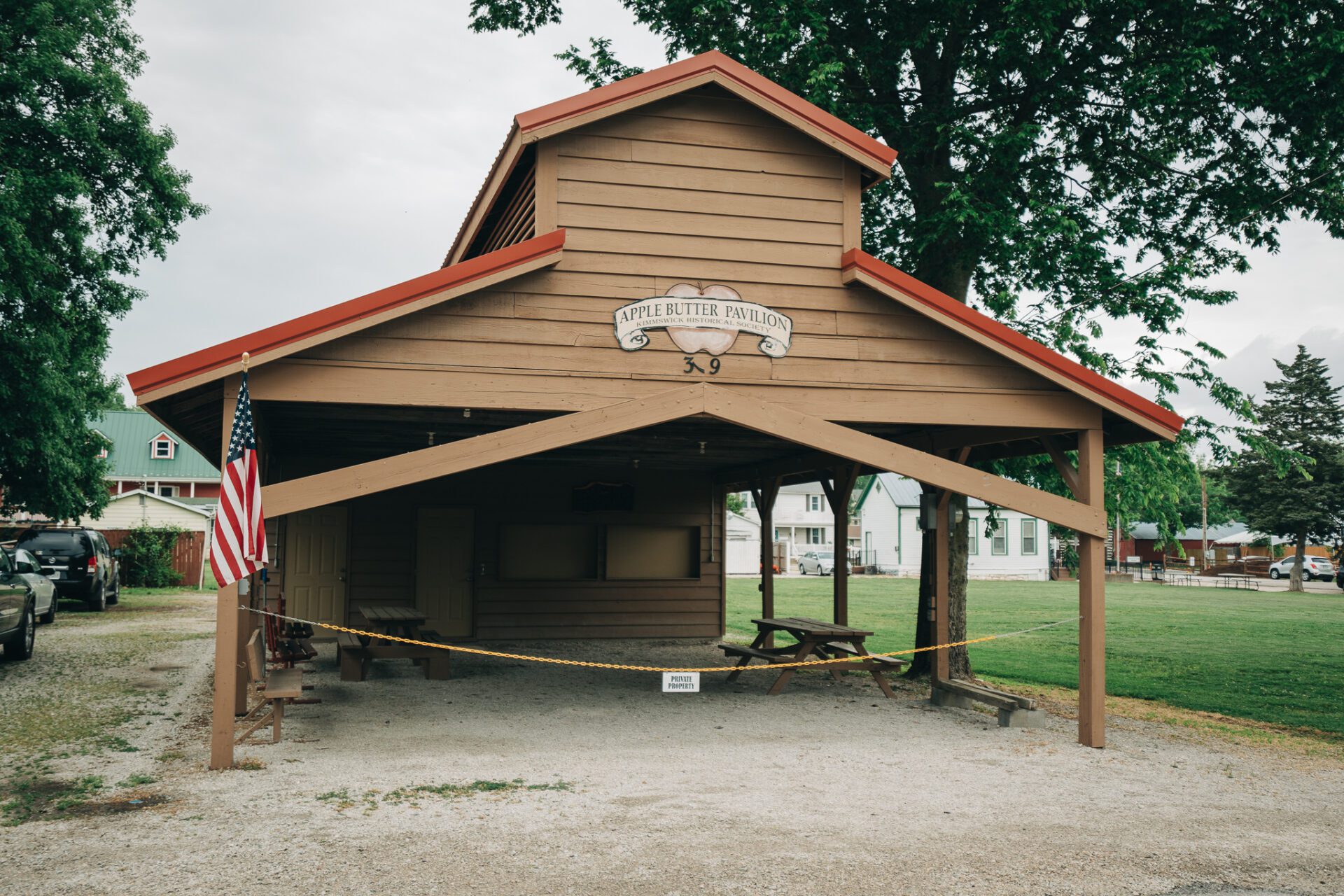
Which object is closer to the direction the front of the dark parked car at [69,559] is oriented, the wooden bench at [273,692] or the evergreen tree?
the evergreen tree

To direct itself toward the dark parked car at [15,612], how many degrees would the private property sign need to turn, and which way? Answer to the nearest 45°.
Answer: approximately 135° to its right

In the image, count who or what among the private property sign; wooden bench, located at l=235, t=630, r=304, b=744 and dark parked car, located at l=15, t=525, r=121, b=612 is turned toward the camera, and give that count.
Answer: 1

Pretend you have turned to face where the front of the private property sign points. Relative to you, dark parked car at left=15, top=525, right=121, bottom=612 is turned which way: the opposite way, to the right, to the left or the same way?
the opposite way

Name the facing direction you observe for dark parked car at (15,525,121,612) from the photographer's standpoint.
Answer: facing away from the viewer and to the right of the viewer

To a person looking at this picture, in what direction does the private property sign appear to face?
facing the viewer

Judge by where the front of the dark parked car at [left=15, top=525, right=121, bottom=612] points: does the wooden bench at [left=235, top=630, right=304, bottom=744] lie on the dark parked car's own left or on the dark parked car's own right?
on the dark parked car's own right

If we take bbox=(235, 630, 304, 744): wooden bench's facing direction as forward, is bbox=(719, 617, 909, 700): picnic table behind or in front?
in front

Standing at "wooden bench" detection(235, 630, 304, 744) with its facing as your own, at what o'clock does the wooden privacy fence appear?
The wooden privacy fence is roughly at 9 o'clock from the wooden bench.

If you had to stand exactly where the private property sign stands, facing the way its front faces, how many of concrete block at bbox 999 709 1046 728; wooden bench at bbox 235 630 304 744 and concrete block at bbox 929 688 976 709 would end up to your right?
1

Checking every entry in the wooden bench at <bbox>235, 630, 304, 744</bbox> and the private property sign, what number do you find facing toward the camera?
1

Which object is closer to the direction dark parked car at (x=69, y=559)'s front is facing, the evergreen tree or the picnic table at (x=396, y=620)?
the evergreen tree

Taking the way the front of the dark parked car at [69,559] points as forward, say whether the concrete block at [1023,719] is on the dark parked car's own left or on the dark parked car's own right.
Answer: on the dark parked car's own right

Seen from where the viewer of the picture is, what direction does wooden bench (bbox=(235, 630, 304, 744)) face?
facing to the right of the viewer

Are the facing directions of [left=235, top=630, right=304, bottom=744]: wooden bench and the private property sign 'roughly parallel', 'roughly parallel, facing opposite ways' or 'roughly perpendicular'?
roughly perpendicular

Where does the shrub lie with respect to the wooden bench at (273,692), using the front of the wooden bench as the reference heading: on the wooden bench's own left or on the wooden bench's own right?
on the wooden bench's own left

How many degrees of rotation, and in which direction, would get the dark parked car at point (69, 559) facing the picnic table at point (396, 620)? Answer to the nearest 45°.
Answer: approximately 135° to its right
